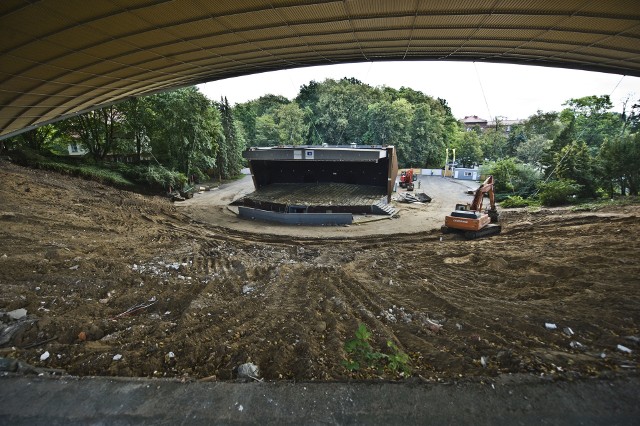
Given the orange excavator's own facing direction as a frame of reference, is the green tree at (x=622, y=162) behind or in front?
in front

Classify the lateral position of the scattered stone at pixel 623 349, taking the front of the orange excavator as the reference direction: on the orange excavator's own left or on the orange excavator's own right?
on the orange excavator's own right

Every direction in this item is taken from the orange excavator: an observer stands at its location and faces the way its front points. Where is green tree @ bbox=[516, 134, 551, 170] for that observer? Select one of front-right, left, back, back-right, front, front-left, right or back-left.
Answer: front-left

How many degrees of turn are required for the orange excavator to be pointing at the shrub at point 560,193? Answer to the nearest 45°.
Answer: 0° — it already faces it

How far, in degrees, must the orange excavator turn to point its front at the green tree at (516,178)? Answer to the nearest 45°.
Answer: approximately 45° to its left

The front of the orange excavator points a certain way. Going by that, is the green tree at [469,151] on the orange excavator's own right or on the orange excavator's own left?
on the orange excavator's own left

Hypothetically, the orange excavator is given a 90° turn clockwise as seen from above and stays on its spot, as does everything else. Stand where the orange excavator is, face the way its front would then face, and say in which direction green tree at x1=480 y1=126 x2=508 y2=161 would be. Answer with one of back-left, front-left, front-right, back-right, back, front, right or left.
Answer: back-left

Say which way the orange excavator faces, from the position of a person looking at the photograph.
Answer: facing away from the viewer and to the right of the viewer

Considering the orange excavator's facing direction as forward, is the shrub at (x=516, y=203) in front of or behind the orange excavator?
in front

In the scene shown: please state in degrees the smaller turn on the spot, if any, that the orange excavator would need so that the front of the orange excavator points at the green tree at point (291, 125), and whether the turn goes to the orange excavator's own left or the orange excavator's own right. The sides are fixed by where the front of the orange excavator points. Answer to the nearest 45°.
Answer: approximately 90° to the orange excavator's own left

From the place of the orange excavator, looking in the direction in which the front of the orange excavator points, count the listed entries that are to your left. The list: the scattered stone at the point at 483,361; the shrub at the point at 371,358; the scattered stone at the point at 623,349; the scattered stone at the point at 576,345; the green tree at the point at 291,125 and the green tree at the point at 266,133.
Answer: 2

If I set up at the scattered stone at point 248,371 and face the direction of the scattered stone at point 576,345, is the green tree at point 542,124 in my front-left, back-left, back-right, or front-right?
front-left

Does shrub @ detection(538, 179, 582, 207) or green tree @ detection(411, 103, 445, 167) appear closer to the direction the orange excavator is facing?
the shrub

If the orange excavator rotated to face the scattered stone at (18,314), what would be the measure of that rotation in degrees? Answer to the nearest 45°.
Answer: approximately 180°

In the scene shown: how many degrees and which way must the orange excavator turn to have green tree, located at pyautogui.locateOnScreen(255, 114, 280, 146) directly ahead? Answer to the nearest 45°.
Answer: approximately 90° to its left

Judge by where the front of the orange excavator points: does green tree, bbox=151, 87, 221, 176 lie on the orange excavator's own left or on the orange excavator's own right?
on the orange excavator's own left

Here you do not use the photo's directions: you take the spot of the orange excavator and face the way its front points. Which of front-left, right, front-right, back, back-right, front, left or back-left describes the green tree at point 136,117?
back-left

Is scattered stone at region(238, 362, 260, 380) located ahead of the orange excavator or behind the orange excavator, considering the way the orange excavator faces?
behind

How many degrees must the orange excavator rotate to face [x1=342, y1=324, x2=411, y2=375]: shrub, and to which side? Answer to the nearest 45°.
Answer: approximately 135° to its right
